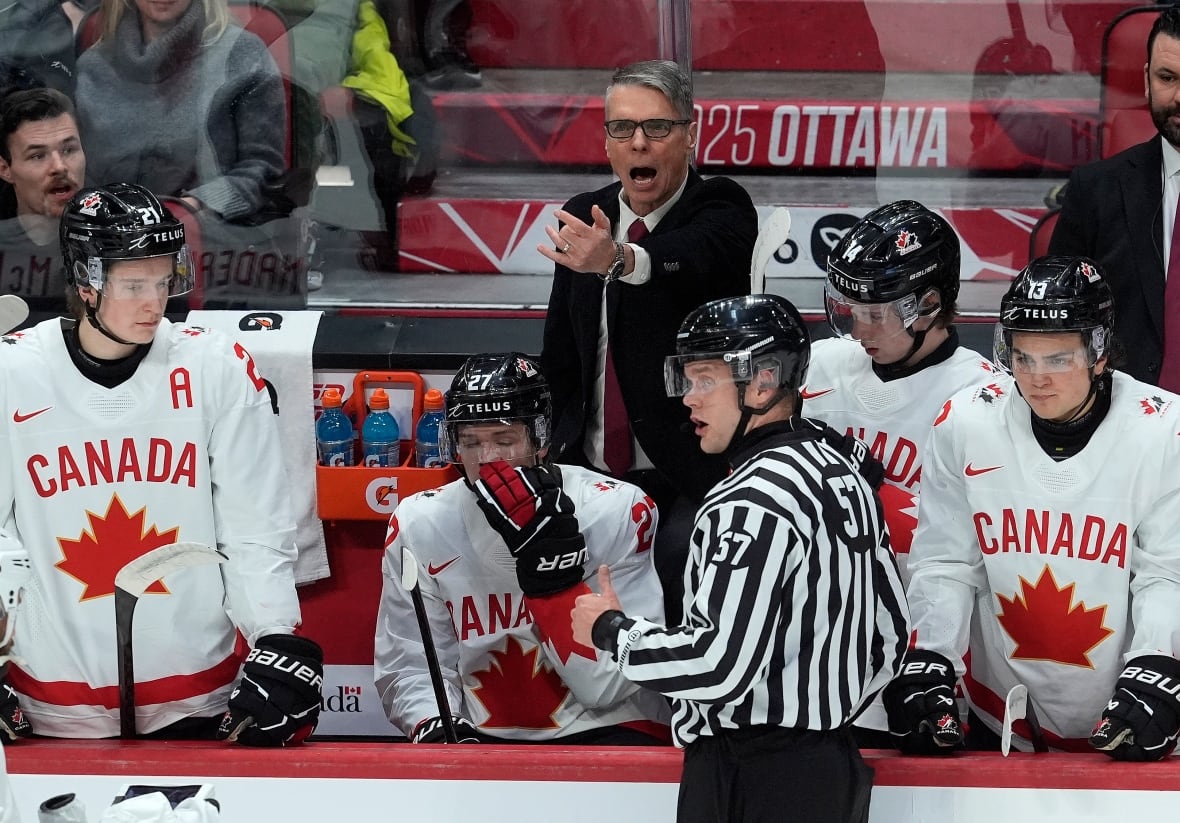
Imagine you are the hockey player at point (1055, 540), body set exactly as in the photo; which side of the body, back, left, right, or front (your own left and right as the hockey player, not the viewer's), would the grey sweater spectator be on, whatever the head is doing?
right

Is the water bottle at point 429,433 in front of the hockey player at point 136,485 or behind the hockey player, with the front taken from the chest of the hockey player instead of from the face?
behind

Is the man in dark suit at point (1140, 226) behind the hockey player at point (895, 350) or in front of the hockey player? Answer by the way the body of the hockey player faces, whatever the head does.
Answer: behind

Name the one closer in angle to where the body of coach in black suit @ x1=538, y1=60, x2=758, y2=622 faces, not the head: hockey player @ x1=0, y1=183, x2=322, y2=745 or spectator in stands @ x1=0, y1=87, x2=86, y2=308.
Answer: the hockey player

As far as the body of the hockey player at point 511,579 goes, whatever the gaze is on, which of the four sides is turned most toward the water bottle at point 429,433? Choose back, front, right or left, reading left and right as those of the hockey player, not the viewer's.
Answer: back

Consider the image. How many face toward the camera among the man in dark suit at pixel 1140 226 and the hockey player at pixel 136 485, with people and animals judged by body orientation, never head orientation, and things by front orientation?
2
